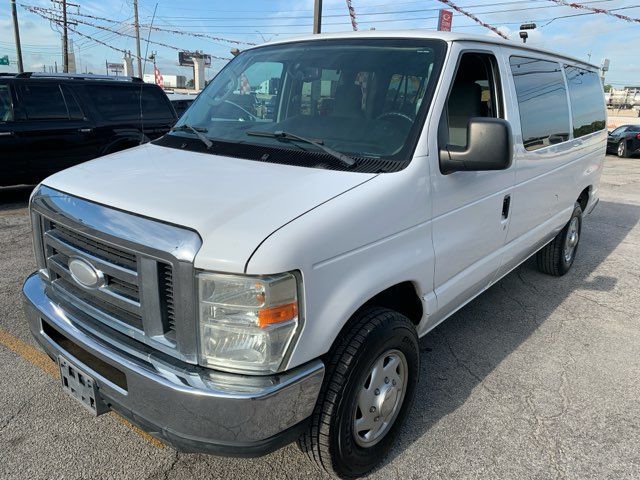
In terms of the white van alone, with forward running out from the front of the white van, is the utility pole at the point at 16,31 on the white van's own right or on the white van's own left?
on the white van's own right

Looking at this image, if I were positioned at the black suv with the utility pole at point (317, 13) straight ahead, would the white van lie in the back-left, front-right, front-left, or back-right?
back-right

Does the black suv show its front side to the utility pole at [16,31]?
no

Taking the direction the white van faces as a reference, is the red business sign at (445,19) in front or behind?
behind

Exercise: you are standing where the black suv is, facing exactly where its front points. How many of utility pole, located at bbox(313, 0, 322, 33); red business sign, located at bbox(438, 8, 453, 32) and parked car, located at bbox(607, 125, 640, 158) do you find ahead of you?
0

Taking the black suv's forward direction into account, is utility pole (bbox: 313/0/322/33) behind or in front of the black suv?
behind

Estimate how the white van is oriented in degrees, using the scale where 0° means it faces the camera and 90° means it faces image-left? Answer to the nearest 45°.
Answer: approximately 45°

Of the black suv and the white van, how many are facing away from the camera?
0

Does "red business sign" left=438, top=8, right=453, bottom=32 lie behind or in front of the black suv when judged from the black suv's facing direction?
behind

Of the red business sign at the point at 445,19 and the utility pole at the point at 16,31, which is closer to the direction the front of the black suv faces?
the utility pole

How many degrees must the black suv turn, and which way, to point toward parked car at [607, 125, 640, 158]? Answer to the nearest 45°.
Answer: approximately 180°

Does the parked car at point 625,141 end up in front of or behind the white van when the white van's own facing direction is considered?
behind

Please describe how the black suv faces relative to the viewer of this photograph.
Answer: facing to the left of the viewer
